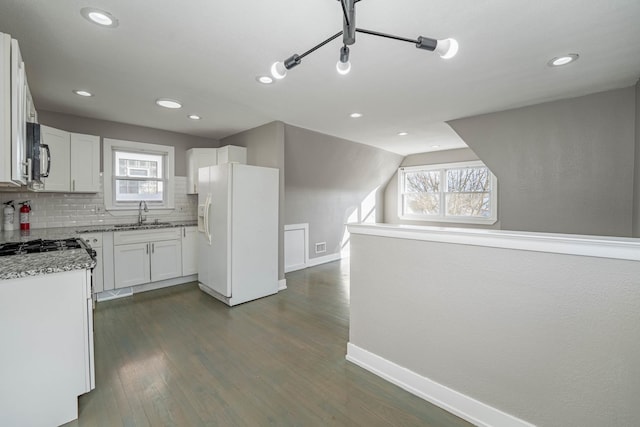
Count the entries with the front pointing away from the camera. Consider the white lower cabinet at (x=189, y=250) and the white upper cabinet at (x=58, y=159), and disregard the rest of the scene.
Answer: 0

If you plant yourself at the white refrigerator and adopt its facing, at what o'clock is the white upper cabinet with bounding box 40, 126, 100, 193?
The white upper cabinet is roughly at 2 o'clock from the white refrigerator.

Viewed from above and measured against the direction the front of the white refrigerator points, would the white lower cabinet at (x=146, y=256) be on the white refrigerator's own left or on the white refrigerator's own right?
on the white refrigerator's own right

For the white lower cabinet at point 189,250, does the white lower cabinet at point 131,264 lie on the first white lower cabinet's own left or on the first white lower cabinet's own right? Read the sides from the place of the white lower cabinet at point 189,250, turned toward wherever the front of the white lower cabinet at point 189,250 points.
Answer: on the first white lower cabinet's own right

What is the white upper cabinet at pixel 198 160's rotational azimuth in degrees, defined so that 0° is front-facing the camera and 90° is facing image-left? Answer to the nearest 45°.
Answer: approximately 45°

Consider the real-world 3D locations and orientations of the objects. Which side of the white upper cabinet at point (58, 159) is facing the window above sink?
left

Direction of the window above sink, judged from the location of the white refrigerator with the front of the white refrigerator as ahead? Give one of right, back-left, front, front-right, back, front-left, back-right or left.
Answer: right

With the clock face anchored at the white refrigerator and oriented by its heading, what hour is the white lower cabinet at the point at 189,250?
The white lower cabinet is roughly at 3 o'clock from the white refrigerator.
